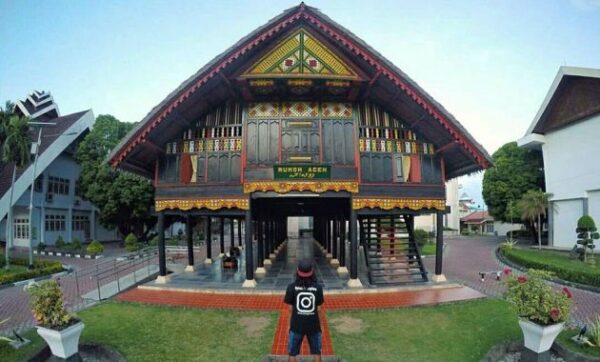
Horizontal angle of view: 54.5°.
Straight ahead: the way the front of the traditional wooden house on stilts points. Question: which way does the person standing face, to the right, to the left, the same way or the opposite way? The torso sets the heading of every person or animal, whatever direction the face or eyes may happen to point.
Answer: the opposite way

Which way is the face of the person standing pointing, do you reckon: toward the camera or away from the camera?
away from the camera

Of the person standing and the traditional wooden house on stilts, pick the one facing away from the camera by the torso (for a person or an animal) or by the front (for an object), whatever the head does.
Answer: the person standing

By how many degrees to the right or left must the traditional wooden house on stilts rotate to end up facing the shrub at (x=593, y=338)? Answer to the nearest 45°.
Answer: approximately 45° to its left

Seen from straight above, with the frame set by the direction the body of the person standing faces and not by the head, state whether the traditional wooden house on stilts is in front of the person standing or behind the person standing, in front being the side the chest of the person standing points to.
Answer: in front

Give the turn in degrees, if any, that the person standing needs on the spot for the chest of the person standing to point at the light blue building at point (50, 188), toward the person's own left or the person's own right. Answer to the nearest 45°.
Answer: approximately 45° to the person's own left

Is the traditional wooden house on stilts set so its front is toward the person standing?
yes

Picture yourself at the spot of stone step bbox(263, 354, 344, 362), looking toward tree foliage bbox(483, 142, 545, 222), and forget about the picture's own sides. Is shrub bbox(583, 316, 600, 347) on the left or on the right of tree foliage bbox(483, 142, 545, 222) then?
right

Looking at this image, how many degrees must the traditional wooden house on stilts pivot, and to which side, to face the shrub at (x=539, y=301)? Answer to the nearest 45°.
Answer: approximately 45° to its left

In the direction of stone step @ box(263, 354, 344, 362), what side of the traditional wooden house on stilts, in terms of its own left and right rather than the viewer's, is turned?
front

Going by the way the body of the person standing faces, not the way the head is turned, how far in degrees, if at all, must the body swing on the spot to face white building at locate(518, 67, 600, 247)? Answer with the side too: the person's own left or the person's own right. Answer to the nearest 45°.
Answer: approximately 45° to the person's own right

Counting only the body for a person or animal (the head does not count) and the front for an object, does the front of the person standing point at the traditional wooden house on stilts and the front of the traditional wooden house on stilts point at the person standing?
yes

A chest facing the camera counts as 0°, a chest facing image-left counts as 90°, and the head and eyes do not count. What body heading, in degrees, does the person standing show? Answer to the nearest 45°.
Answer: approximately 180°

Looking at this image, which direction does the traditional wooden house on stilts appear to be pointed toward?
toward the camera
